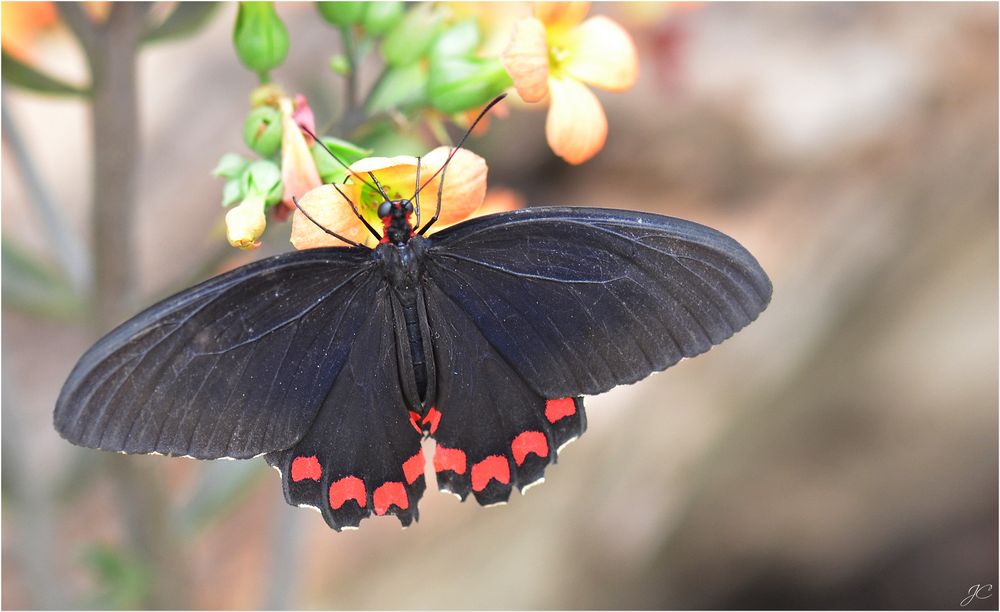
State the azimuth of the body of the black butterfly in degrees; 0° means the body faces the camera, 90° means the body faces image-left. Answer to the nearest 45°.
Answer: approximately 180°
